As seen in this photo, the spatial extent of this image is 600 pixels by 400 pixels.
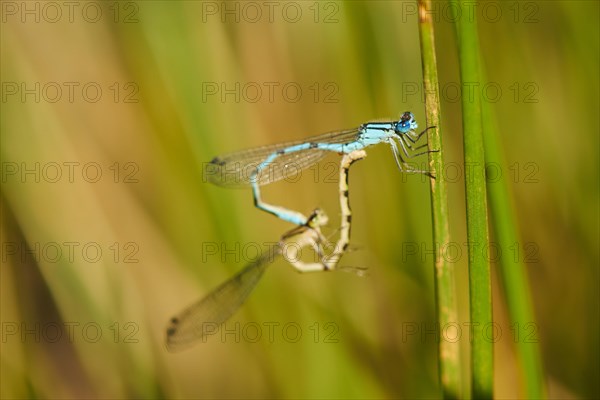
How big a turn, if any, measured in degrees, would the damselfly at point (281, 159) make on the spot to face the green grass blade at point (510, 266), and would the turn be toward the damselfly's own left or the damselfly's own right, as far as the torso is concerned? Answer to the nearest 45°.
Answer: approximately 45° to the damselfly's own right

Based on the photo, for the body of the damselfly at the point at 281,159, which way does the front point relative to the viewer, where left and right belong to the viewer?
facing to the right of the viewer

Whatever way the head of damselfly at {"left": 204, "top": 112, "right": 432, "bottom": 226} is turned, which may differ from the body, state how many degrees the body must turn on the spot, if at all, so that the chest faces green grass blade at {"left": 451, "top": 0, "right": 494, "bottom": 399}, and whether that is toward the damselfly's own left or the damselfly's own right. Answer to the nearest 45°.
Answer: approximately 45° to the damselfly's own right
